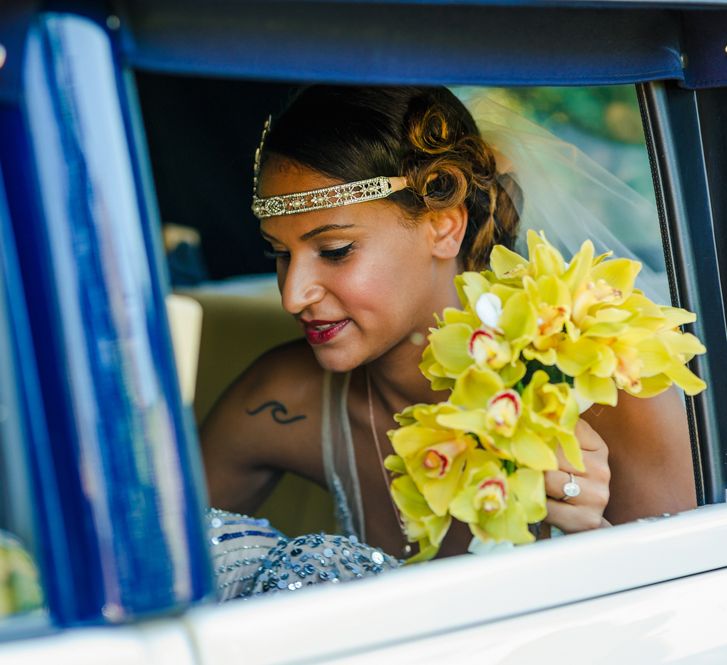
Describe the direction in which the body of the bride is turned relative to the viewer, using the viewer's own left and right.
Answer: facing the viewer and to the left of the viewer
